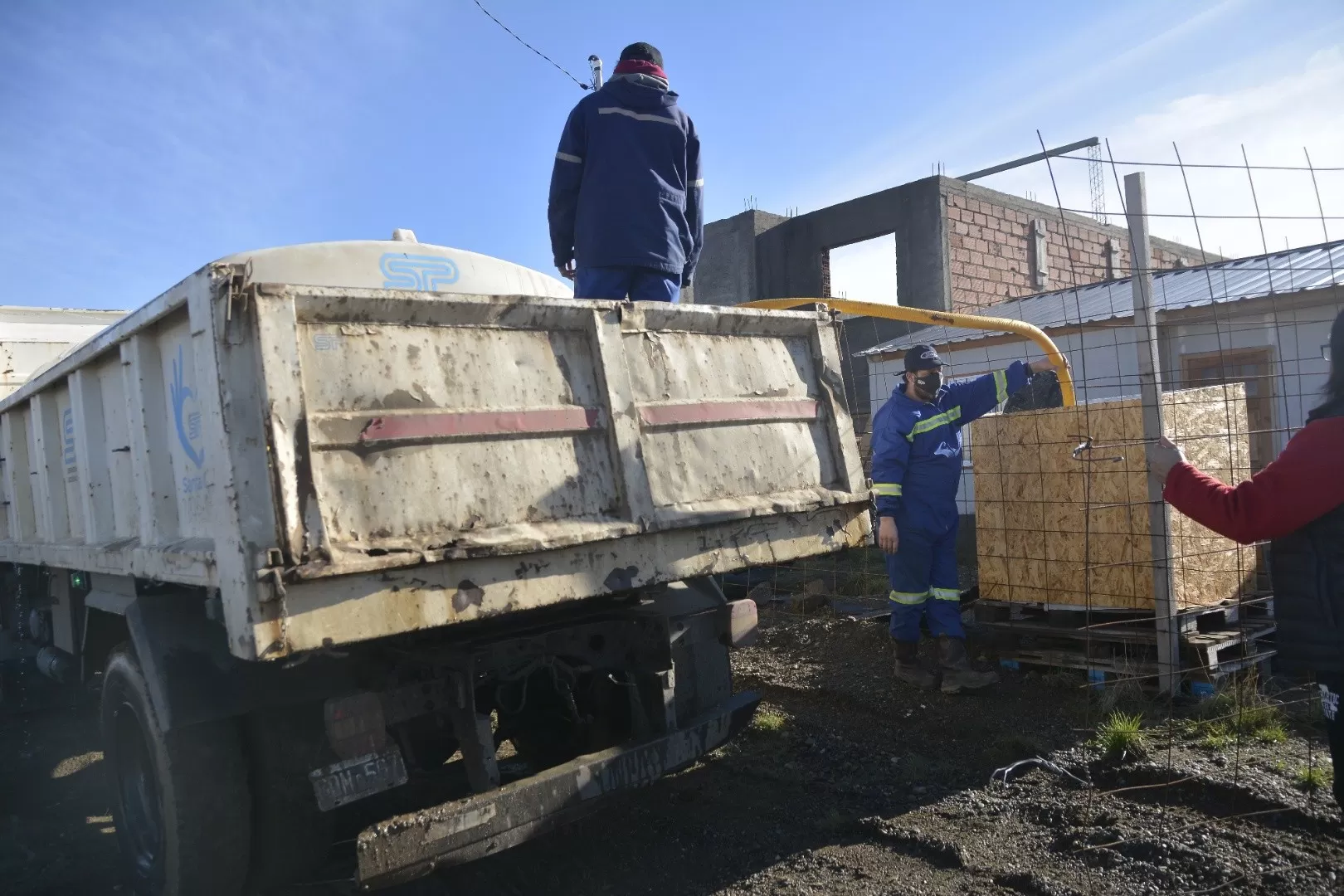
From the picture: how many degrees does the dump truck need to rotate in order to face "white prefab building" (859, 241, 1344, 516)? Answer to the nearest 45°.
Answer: approximately 90° to its right

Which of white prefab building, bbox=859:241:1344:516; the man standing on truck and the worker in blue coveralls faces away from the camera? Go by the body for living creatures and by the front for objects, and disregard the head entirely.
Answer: the man standing on truck

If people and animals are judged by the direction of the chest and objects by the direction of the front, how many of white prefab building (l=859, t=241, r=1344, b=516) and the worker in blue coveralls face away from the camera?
0

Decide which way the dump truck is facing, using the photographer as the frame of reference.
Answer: facing away from the viewer and to the left of the viewer

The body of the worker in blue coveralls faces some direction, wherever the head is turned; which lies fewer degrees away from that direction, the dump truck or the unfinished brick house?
the dump truck

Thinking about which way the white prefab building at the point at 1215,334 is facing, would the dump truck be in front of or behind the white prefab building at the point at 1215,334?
in front

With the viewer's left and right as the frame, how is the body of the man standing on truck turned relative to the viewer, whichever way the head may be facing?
facing away from the viewer

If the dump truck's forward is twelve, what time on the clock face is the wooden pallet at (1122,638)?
The wooden pallet is roughly at 4 o'clock from the dump truck.

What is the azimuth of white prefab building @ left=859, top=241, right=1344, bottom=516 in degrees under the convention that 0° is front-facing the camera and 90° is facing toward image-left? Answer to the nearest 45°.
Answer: approximately 45°

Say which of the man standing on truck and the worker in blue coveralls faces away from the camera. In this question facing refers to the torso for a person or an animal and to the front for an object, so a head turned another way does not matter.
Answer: the man standing on truck

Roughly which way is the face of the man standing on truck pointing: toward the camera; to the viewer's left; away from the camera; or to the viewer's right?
away from the camera
